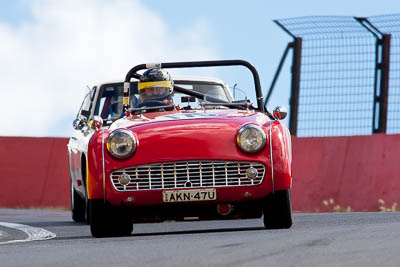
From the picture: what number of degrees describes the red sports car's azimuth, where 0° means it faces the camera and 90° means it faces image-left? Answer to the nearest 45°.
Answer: approximately 0°

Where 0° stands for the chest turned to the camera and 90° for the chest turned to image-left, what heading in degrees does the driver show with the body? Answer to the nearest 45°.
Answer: approximately 0°

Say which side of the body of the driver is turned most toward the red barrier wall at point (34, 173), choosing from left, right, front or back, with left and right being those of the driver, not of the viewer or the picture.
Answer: back
